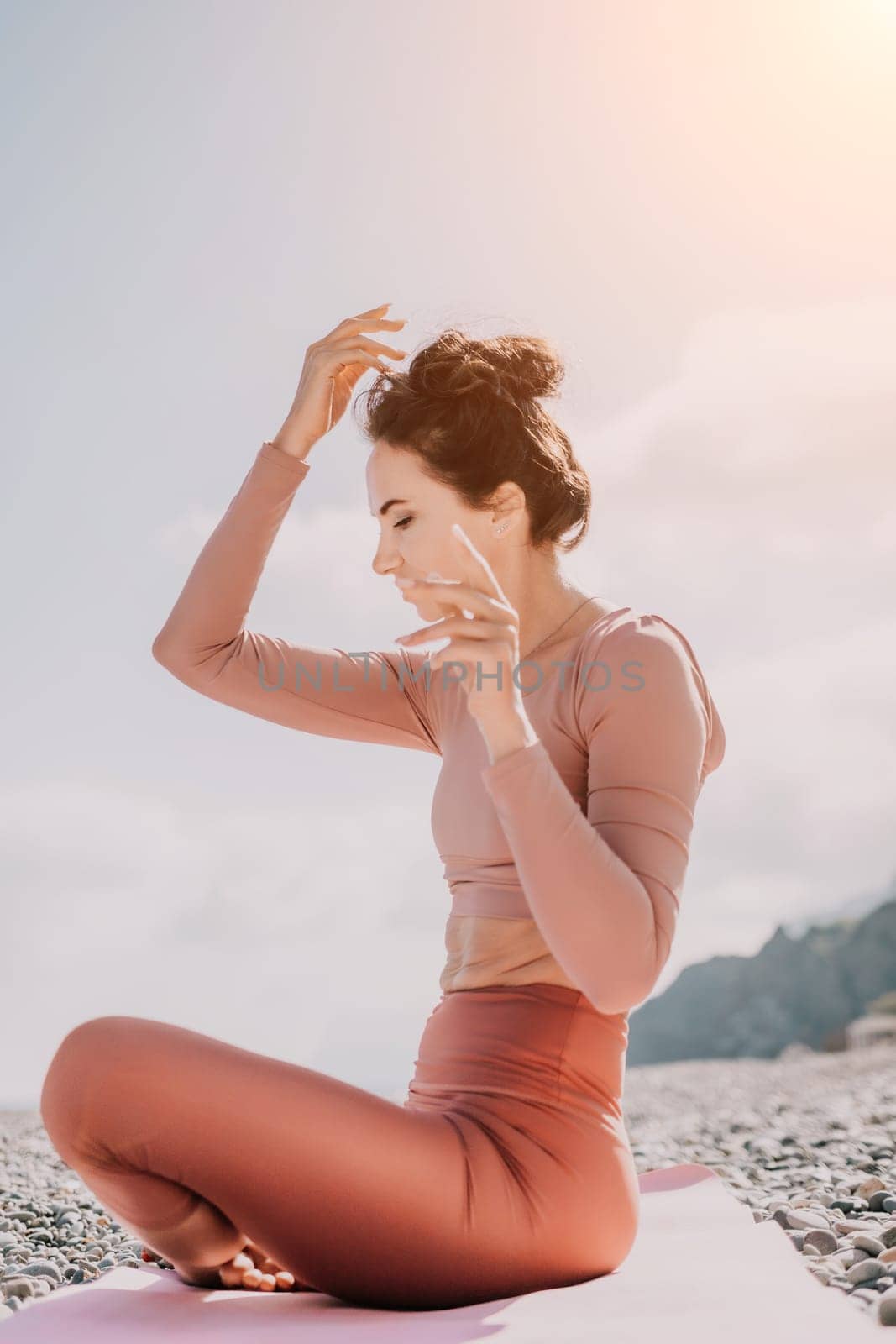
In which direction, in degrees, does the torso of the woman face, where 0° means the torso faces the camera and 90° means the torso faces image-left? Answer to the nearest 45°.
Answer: approximately 90°

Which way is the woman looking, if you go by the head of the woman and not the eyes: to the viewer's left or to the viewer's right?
to the viewer's left
